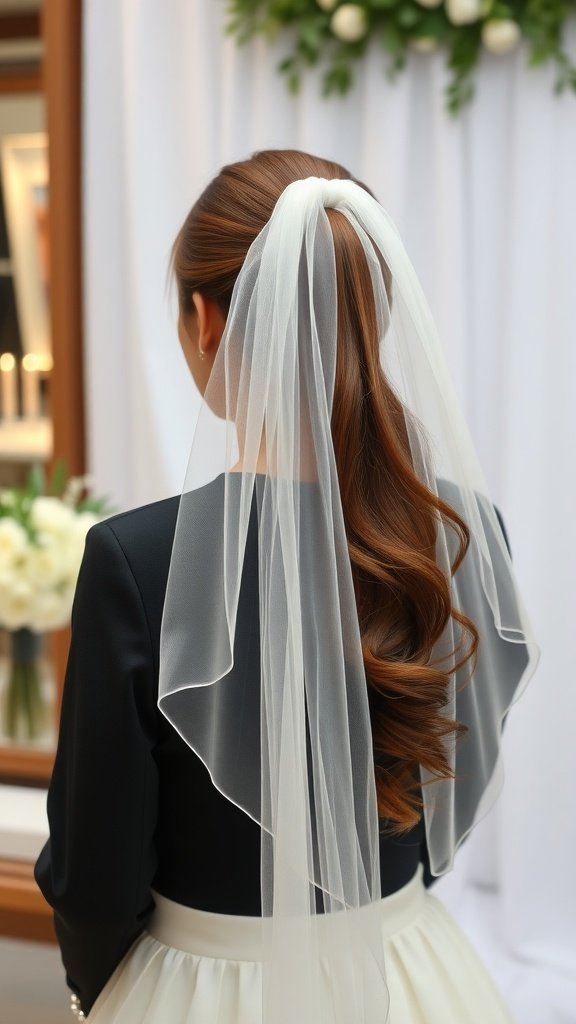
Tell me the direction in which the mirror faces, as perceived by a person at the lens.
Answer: facing the viewer

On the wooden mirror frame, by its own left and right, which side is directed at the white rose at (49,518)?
front

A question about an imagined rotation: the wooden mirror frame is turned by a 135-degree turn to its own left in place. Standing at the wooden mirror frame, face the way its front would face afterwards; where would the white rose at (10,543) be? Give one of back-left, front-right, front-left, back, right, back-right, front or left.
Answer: back-right

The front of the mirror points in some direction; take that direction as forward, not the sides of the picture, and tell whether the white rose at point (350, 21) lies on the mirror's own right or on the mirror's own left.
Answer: on the mirror's own left

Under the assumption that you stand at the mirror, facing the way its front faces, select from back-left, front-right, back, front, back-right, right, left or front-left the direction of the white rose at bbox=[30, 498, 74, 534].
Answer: front

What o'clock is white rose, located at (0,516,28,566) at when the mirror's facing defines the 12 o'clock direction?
The white rose is roughly at 12 o'clock from the mirror.

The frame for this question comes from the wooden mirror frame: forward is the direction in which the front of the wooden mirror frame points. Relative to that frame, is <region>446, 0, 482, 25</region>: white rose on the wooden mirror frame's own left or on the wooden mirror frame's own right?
on the wooden mirror frame's own left

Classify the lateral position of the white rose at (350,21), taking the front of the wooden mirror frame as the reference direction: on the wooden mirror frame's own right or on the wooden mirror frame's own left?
on the wooden mirror frame's own left

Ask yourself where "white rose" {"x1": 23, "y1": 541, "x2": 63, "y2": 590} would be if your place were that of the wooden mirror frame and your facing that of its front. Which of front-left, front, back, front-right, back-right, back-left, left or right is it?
front

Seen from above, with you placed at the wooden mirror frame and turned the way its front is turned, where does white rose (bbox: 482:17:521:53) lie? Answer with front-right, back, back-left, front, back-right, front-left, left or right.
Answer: front-left

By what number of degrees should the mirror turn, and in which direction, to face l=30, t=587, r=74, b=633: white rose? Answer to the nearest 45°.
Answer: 0° — it already faces it

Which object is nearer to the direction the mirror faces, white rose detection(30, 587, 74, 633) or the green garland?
the white rose
